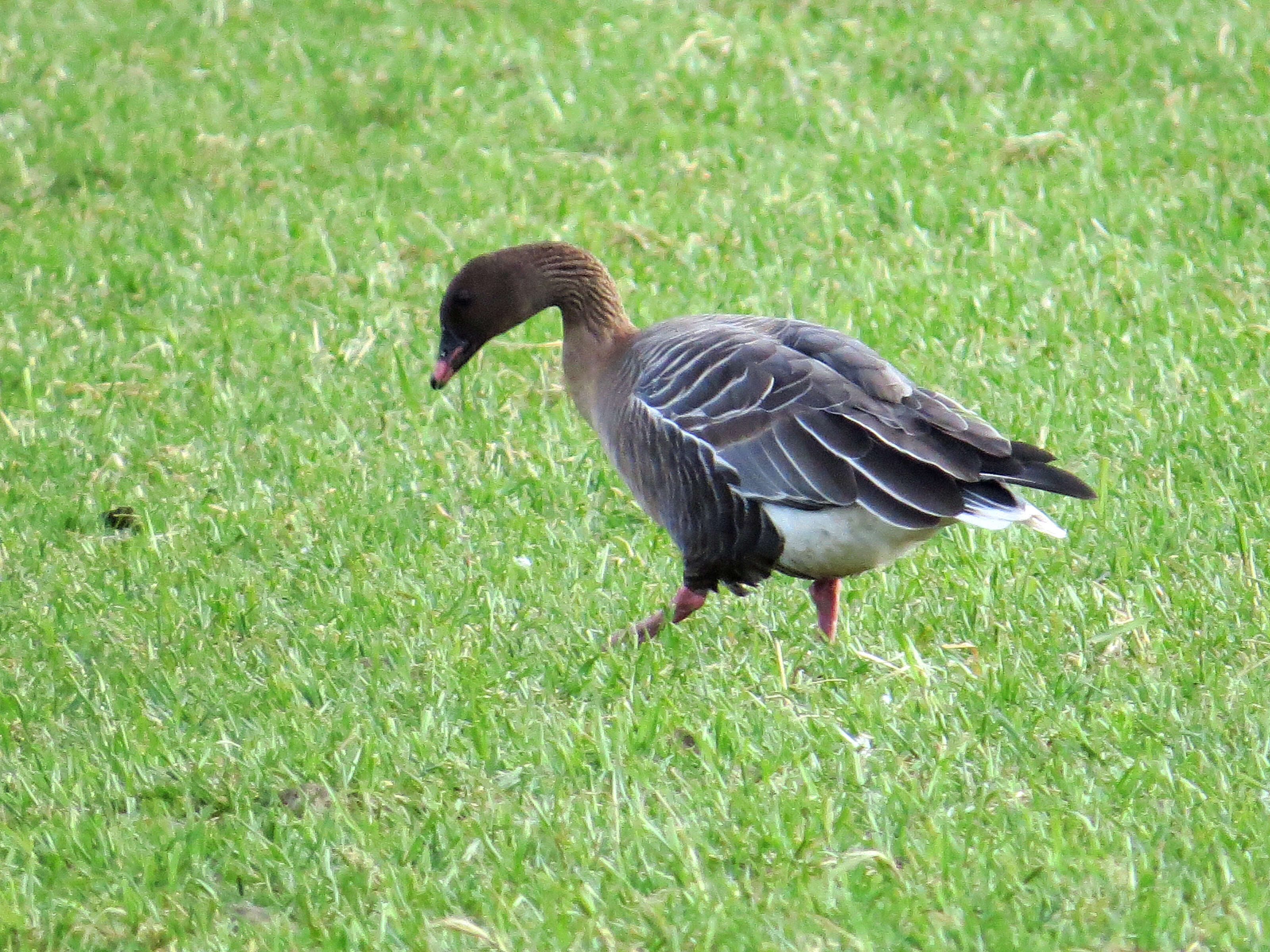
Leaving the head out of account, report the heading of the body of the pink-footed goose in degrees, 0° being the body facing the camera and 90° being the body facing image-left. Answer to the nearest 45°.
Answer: approximately 90°
